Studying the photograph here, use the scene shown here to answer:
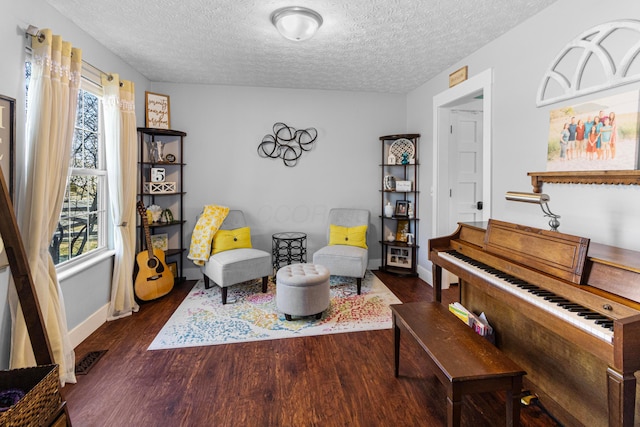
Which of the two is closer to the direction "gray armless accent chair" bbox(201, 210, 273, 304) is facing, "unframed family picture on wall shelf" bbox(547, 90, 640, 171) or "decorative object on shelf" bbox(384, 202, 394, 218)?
the unframed family picture on wall shelf

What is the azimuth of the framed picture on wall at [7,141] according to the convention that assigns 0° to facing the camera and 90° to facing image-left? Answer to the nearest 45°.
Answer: approximately 315°

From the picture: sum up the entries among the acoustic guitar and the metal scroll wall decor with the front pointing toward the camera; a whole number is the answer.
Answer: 2

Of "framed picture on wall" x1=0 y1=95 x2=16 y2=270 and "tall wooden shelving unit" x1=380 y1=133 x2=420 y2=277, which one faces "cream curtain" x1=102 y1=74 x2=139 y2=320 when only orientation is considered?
the tall wooden shelving unit

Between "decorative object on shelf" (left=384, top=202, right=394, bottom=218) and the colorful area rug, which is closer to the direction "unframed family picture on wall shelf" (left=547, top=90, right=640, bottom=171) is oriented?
the colorful area rug

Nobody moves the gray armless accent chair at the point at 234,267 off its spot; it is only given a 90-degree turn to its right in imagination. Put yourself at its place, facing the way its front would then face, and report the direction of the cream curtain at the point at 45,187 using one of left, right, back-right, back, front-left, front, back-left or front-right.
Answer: front

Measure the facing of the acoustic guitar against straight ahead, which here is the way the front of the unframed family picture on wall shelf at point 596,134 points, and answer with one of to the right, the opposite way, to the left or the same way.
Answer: to the left
